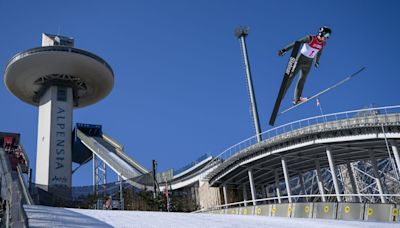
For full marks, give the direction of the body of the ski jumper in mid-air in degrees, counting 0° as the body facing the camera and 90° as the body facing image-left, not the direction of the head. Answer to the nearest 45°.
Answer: approximately 315°

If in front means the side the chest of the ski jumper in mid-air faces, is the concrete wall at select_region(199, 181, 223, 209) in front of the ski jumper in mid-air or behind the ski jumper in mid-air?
behind
